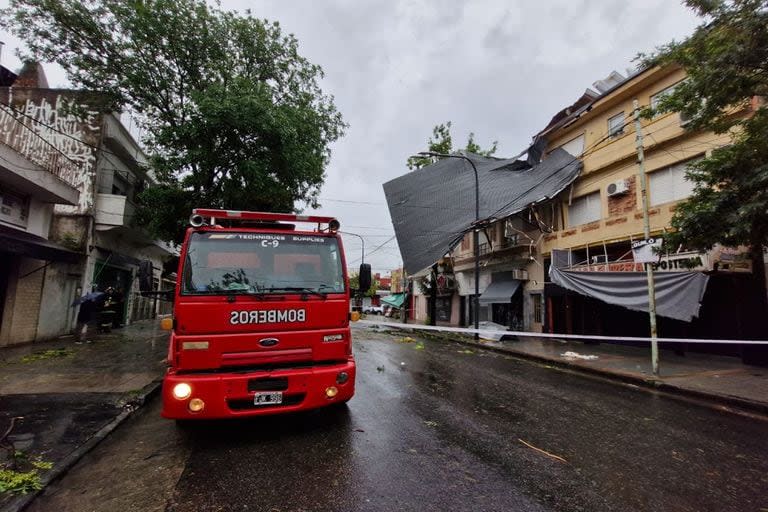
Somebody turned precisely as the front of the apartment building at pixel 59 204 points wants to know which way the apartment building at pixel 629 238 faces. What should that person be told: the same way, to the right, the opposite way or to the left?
the opposite way

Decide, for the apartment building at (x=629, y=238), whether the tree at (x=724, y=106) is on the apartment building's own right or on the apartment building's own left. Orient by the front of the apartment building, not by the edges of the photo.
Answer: on the apartment building's own left

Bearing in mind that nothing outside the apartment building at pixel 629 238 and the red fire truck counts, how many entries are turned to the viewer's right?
0

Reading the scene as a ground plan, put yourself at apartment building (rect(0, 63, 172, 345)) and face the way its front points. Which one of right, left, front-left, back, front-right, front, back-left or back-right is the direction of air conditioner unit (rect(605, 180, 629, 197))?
front

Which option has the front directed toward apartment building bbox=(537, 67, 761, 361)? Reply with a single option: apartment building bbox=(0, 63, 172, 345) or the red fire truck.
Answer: apartment building bbox=(0, 63, 172, 345)

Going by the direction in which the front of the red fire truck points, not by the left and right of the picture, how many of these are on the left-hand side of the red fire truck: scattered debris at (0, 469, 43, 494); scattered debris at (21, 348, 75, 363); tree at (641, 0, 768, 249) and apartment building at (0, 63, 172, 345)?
1

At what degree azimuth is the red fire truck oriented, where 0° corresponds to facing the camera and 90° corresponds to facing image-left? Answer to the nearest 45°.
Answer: approximately 0°

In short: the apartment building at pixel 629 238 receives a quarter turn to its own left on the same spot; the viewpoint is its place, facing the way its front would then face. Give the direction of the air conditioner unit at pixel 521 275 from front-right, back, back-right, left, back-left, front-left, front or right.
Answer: back

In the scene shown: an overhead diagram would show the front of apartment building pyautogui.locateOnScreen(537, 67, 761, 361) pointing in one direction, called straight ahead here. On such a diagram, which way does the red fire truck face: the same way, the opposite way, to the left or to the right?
to the left

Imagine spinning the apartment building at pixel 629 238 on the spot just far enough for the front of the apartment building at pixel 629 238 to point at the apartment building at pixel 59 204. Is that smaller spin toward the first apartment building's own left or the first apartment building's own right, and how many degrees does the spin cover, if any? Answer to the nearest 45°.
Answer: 0° — it already faces it

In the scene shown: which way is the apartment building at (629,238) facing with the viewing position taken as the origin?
facing the viewer and to the left of the viewer

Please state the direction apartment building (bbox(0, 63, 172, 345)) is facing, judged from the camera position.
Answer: facing the viewer and to the right of the viewer

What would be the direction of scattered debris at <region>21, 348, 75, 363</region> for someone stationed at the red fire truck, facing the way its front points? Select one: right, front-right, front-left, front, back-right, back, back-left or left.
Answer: back-right

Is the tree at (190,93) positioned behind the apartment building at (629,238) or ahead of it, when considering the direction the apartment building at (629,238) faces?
ahead

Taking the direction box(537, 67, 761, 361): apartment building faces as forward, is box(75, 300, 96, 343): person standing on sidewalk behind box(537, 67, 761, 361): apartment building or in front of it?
in front

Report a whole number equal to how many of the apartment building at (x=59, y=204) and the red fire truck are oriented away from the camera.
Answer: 0

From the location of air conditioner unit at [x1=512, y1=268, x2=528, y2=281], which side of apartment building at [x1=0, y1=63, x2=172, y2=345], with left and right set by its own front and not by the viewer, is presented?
front

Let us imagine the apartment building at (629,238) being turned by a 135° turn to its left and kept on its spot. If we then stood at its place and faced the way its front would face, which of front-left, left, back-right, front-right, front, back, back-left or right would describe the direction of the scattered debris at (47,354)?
back-right

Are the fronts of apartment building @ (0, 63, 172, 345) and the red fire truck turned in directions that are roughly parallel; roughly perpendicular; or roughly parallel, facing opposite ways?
roughly perpendicular

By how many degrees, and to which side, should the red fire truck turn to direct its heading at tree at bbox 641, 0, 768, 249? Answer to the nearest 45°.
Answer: approximately 90° to its left

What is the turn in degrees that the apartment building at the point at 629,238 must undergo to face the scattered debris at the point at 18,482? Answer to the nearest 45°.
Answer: approximately 45° to its left

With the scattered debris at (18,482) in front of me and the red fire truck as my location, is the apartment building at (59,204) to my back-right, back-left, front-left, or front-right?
back-right
